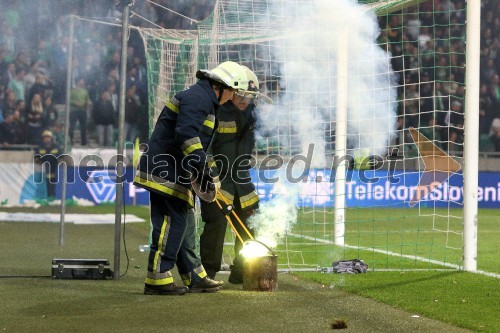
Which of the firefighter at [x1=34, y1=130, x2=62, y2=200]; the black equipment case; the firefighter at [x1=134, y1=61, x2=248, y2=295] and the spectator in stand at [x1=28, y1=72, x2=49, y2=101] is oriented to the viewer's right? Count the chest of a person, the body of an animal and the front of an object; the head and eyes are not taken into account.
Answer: the firefighter at [x1=134, y1=61, x2=248, y2=295]

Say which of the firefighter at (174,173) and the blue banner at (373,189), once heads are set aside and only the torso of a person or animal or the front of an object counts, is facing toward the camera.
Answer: the blue banner

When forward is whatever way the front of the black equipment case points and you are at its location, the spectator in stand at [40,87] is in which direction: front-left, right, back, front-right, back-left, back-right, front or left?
back

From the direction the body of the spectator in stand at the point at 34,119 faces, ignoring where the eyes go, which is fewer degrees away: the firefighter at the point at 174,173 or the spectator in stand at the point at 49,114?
the firefighter

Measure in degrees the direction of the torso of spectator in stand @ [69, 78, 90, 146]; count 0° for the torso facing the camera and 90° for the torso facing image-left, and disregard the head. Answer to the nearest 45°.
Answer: approximately 0°

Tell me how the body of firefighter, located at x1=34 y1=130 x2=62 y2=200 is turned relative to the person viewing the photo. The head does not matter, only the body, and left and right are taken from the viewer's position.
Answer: facing the viewer

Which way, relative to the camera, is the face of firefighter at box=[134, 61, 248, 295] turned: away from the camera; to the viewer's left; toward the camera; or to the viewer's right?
to the viewer's right

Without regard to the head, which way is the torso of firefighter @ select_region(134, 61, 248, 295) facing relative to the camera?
to the viewer's right

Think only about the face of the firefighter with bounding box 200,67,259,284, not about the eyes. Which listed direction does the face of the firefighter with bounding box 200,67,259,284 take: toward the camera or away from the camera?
toward the camera

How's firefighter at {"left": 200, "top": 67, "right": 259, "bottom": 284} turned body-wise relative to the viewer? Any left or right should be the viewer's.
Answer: facing the viewer and to the right of the viewer

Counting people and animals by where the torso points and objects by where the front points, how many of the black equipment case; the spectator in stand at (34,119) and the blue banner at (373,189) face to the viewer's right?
0

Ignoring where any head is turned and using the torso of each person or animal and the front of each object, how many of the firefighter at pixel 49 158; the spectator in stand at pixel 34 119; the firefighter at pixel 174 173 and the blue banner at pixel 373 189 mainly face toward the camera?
3

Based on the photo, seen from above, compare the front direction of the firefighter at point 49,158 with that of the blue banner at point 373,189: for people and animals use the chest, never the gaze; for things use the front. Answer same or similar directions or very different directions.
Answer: same or similar directions

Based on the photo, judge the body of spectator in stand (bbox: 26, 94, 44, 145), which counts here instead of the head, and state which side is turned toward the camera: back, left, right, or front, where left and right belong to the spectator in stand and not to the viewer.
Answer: front

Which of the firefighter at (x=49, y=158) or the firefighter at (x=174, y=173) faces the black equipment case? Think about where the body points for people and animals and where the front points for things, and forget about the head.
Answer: the firefighter at (x=49, y=158)

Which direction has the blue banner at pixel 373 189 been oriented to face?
toward the camera

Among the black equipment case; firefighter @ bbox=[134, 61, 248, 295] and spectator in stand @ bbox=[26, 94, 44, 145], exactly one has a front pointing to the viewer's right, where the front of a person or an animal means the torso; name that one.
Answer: the firefighter

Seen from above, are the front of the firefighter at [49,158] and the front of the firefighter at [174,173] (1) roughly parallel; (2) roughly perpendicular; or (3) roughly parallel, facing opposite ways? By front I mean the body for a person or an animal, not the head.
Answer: roughly perpendicular
